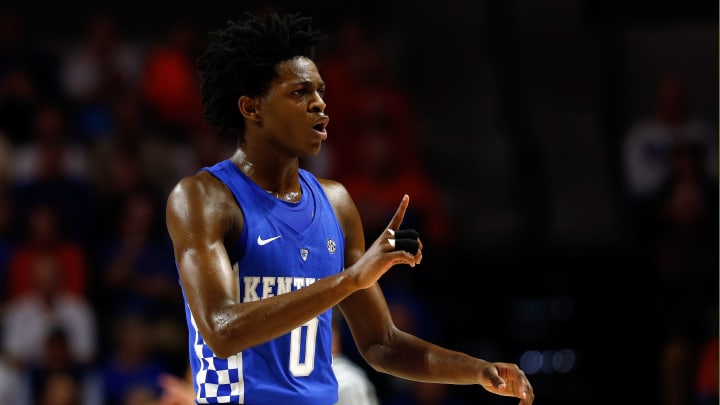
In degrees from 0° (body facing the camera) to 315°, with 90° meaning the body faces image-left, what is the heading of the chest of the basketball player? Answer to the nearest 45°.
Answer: approximately 315°

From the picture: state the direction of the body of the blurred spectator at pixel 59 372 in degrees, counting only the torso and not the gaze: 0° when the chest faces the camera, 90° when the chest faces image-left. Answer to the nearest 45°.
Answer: approximately 0°

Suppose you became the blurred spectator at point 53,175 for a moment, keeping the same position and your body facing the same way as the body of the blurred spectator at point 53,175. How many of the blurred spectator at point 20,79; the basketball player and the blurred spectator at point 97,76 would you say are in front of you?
1

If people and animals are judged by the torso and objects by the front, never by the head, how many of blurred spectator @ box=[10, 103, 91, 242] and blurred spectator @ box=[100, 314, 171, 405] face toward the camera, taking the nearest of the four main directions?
2

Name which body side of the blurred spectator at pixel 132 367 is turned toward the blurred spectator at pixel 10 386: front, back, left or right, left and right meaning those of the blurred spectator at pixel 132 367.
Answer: right
